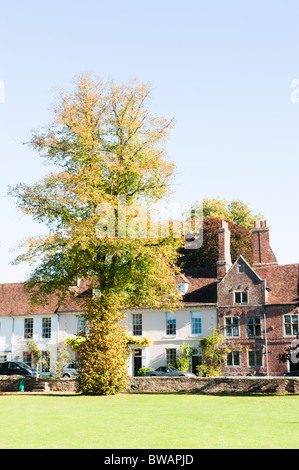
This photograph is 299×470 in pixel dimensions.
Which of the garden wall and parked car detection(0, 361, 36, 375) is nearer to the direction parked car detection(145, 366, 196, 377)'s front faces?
the garden wall

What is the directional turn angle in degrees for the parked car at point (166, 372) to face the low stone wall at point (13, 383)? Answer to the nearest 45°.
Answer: approximately 135° to its right

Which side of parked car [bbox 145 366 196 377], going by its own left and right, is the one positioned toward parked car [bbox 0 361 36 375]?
back

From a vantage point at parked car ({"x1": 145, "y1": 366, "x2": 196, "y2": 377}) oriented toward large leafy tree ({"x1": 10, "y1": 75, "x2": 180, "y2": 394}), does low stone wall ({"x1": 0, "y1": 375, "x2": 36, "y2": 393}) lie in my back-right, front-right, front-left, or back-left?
front-right

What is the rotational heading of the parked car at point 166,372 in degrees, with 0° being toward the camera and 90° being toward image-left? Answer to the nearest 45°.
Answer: approximately 270°
